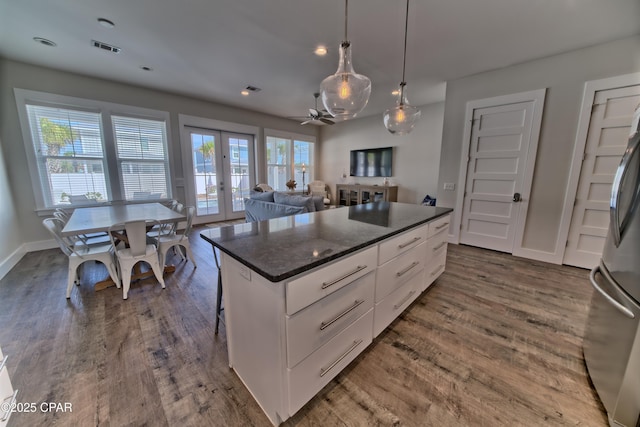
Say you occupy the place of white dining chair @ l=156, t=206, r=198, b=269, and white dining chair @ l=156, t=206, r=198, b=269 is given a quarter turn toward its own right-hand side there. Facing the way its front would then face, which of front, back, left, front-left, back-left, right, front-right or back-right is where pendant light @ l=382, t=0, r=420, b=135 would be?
back-right

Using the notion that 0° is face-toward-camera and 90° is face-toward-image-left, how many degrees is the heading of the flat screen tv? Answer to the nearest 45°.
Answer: approximately 45°

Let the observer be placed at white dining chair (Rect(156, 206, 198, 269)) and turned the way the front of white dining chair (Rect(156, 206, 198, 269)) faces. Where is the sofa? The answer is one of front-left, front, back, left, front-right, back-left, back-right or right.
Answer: back

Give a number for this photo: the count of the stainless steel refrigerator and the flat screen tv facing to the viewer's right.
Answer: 0

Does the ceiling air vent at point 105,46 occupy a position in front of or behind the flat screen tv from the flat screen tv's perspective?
in front

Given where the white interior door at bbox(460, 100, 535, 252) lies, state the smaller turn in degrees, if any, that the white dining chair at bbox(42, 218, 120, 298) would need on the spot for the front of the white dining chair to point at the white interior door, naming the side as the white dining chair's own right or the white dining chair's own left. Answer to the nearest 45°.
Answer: approximately 45° to the white dining chair's own right

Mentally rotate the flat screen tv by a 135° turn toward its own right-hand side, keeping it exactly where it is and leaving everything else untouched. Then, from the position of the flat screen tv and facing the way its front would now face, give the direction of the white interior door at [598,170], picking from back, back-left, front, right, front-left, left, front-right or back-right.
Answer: back-right

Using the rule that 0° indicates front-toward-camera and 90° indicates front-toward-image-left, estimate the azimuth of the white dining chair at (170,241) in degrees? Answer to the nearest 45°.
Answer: approximately 90°

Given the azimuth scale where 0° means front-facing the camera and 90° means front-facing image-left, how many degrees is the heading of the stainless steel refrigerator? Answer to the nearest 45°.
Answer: approximately 90°

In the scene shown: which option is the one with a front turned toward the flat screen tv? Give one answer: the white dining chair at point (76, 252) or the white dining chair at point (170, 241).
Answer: the white dining chair at point (76, 252)

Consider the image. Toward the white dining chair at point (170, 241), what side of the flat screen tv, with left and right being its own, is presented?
front

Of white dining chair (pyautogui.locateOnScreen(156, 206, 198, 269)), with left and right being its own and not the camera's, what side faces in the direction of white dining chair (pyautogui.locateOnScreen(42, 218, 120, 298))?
front

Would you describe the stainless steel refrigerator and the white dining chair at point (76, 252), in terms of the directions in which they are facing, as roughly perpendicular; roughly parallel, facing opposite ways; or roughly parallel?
roughly perpendicular

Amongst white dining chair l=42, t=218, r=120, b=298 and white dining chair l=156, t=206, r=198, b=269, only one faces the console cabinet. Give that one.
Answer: white dining chair l=42, t=218, r=120, b=298

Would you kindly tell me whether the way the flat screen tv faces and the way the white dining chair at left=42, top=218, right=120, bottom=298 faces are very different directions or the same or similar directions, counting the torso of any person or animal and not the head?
very different directions

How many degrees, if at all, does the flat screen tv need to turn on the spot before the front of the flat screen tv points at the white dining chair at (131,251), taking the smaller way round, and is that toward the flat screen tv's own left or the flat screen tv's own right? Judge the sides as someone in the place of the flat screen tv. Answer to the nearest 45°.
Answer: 0° — it already faces it

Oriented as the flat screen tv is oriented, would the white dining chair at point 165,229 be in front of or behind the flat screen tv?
in front

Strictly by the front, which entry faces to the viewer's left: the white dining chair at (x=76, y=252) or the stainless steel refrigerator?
the stainless steel refrigerator
